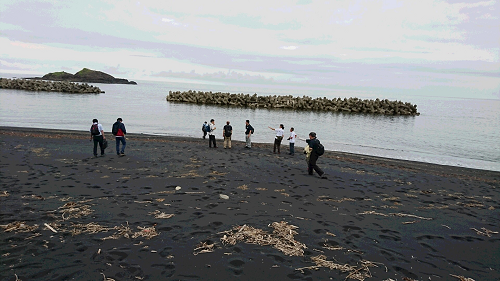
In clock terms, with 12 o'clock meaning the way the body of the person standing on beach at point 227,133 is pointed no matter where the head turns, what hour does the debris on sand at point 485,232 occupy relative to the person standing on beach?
The debris on sand is roughly at 5 o'clock from the person standing on beach.

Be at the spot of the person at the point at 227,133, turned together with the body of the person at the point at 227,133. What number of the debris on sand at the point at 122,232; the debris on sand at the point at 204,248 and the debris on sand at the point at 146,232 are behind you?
3

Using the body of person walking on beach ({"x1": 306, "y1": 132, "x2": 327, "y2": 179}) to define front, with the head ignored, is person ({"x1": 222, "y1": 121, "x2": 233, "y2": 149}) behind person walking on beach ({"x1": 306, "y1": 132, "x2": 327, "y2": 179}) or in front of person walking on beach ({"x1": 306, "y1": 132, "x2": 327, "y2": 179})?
in front

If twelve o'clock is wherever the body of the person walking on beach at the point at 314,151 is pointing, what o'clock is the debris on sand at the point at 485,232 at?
The debris on sand is roughly at 8 o'clock from the person walking on beach.

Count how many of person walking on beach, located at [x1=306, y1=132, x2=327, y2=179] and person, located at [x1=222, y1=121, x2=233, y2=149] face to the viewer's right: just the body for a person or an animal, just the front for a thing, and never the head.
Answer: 0

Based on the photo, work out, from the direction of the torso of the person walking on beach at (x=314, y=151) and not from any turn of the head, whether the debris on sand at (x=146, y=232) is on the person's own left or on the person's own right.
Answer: on the person's own left

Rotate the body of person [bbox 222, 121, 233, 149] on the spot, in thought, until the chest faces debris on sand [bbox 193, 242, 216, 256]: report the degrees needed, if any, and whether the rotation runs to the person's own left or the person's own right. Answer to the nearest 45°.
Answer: approximately 180°

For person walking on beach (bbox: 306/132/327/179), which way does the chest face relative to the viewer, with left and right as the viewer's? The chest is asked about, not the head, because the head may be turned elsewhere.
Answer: facing away from the viewer and to the left of the viewer

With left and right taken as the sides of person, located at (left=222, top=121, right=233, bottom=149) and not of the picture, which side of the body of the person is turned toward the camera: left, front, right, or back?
back
